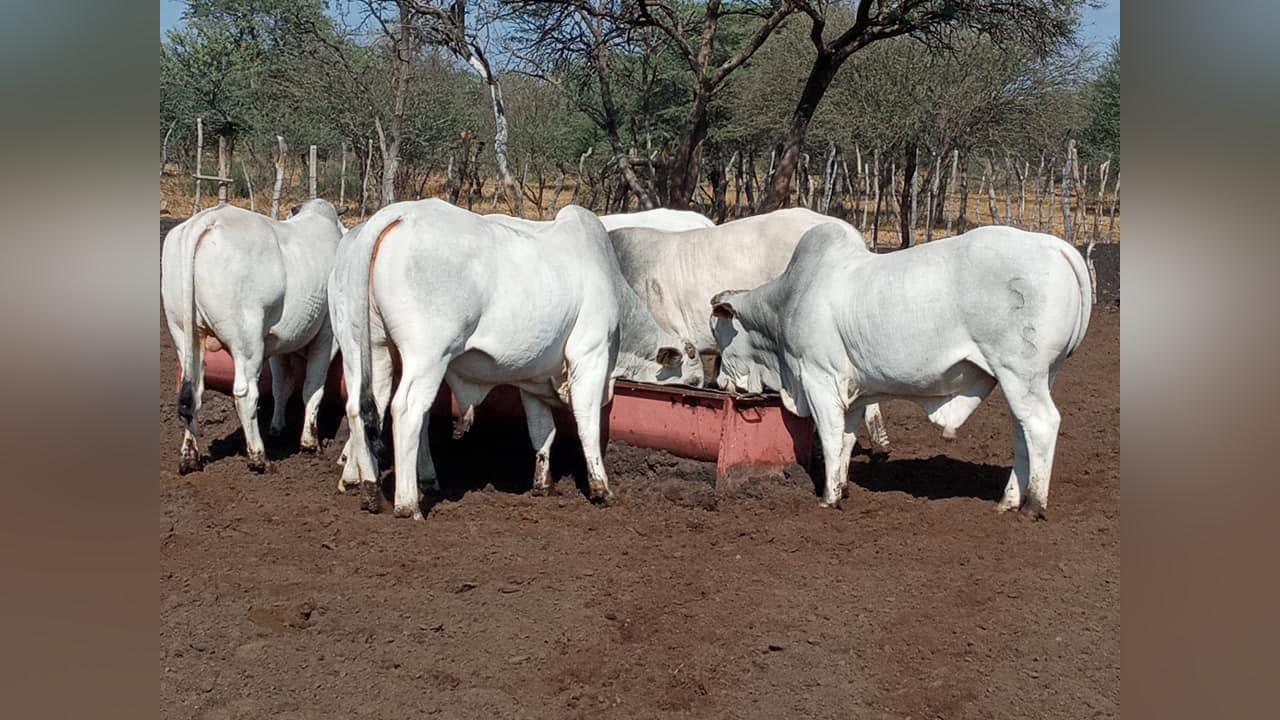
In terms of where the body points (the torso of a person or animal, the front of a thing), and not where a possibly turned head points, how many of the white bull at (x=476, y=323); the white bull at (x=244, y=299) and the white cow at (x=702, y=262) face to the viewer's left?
1

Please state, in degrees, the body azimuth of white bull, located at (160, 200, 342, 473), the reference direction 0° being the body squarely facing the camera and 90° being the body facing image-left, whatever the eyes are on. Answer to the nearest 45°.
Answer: approximately 225°

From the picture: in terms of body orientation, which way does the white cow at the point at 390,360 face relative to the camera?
to the viewer's right

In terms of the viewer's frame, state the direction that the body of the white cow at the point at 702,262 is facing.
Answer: to the viewer's left

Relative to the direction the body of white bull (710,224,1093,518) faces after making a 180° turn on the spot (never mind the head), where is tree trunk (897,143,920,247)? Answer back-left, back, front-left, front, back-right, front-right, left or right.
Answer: left

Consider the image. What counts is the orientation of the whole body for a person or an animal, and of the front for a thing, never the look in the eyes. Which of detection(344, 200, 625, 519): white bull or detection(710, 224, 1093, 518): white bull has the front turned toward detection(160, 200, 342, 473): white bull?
detection(710, 224, 1093, 518): white bull

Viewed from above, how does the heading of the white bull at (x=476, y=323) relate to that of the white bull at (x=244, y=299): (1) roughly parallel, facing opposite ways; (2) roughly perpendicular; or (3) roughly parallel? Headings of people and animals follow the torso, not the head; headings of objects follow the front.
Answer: roughly parallel

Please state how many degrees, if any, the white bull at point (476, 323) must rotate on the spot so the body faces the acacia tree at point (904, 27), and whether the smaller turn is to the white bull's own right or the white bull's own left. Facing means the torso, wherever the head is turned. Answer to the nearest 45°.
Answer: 0° — it already faces it

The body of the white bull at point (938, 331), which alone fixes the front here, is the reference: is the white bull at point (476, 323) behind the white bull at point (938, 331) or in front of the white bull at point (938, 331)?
in front

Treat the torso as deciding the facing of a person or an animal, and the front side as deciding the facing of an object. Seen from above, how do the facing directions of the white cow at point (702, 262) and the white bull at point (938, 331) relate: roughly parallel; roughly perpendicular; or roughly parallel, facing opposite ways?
roughly parallel

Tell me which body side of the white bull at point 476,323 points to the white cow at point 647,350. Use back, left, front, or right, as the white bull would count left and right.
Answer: front

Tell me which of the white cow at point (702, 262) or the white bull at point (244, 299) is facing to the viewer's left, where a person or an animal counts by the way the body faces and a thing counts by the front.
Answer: the white cow

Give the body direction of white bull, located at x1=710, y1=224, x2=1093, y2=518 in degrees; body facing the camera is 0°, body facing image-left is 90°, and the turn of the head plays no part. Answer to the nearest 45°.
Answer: approximately 90°

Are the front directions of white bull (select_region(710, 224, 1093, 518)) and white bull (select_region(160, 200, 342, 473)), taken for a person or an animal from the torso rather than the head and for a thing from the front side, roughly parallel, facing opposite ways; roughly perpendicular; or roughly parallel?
roughly perpendicular

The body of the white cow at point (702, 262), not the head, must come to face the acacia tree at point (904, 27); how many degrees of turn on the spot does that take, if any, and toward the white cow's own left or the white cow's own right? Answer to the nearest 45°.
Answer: approximately 135° to the white cow's own right
